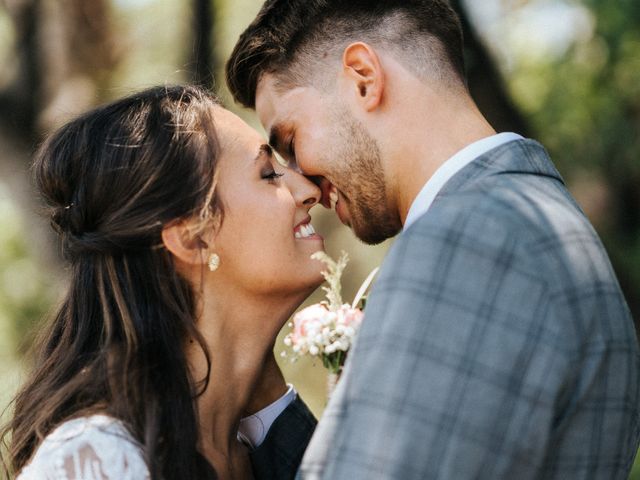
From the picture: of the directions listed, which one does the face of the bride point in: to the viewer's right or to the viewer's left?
to the viewer's right

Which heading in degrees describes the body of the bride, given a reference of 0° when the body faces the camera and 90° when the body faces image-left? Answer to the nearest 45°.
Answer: approximately 270°

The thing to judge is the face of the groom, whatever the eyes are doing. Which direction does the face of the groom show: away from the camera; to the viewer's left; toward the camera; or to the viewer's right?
to the viewer's left

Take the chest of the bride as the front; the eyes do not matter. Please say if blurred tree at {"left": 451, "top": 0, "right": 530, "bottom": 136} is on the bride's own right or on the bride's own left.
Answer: on the bride's own left

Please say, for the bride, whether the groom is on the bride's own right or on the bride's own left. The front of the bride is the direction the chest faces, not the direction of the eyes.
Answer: on the bride's own right

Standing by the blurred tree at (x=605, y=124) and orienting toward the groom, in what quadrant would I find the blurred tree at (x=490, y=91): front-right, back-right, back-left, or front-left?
front-right

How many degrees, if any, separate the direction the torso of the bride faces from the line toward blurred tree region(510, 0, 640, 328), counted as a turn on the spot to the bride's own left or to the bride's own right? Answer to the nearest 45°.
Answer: approximately 45° to the bride's own left
